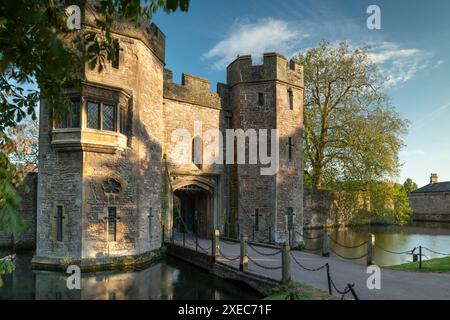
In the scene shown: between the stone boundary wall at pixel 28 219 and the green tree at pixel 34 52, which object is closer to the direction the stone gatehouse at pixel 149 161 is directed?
the green tree

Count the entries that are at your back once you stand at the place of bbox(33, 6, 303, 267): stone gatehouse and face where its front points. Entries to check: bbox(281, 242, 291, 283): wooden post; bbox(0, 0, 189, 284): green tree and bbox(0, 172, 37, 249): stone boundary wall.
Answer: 1

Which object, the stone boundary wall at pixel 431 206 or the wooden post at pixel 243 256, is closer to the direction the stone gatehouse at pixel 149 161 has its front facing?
the wooden post

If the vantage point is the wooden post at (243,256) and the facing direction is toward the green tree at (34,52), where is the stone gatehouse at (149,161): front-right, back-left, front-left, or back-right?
back-right

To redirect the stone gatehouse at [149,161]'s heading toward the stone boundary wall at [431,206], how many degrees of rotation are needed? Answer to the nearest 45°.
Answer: approximately 90° to its left

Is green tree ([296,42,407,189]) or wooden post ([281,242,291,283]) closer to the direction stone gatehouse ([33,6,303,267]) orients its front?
the wooden post

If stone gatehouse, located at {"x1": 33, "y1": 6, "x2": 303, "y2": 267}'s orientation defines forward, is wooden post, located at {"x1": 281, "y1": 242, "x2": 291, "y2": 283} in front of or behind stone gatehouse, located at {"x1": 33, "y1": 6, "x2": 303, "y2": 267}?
in front

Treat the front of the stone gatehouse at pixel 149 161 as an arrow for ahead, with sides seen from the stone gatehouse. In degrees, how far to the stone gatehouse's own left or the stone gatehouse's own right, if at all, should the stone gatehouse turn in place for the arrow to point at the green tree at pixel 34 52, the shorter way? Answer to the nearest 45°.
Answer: approximately 45° to the stone gatehouse's own right

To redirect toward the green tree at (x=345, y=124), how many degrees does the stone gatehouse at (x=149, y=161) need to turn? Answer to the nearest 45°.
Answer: approximately 90° to its left

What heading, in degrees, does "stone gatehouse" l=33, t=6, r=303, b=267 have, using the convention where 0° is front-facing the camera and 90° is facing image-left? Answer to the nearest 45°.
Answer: approximately 315°
